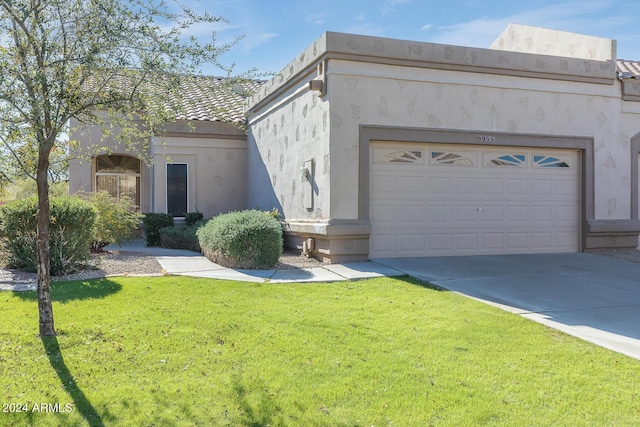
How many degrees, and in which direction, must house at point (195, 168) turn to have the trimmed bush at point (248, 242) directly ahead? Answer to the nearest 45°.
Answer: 0° — it already faces it

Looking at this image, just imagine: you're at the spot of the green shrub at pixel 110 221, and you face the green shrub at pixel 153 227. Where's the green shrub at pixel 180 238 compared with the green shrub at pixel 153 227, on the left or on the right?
right

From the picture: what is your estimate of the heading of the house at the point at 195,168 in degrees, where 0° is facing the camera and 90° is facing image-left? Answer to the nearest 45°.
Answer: approximately 0°

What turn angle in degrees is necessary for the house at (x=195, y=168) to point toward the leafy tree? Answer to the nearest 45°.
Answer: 0° — it already faces it

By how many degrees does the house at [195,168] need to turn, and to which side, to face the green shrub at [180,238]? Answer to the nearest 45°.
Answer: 0° — it already faces it

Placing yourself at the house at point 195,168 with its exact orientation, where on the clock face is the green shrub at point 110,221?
The green shrub is roughly at 1 o'clock from the house.
